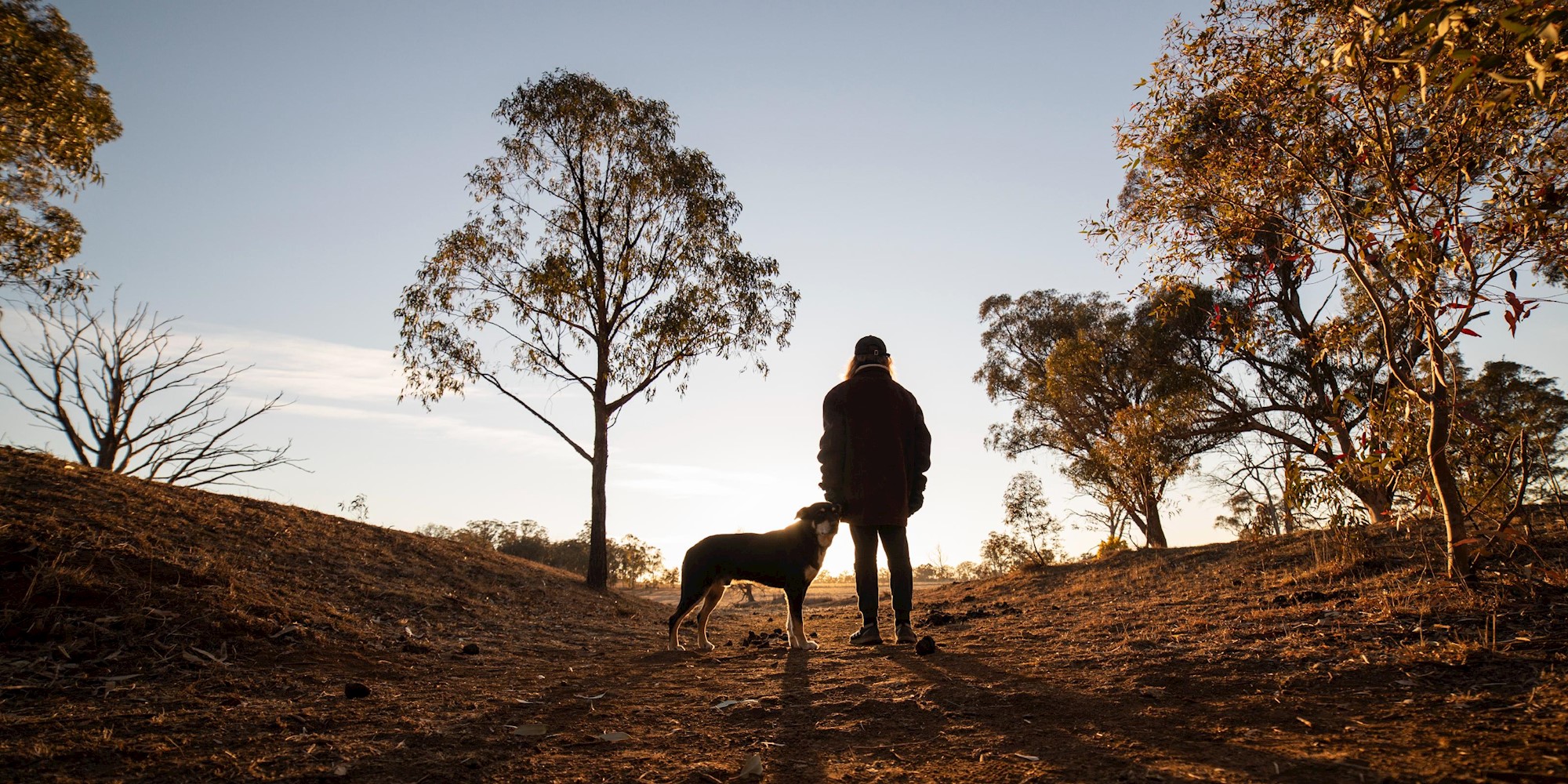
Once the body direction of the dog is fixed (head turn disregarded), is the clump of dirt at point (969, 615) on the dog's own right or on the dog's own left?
on the dog's own left

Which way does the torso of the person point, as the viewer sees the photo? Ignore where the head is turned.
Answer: away from the camera

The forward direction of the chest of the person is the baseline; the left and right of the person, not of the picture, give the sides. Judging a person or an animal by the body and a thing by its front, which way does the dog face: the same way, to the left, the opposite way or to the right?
to the right

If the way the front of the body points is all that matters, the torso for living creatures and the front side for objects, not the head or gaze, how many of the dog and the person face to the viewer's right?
1

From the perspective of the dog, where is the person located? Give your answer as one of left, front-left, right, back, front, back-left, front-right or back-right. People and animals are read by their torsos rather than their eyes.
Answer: front

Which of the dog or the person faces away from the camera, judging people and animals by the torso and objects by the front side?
the person

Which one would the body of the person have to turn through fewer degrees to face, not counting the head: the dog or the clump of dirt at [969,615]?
the clump of dirt

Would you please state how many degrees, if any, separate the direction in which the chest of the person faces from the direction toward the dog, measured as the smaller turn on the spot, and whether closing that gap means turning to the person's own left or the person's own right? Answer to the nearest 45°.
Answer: approximately 90° to the person's own left

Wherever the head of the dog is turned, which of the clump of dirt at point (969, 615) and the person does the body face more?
the person

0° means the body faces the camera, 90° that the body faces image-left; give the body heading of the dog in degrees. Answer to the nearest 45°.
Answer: approximately 270°
